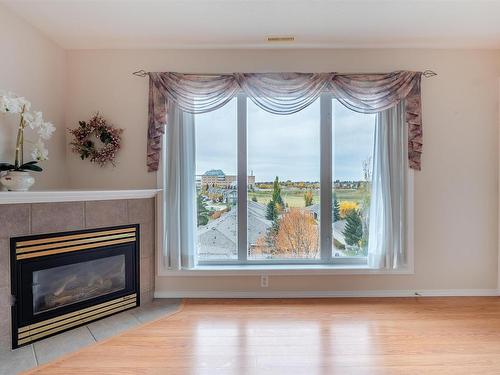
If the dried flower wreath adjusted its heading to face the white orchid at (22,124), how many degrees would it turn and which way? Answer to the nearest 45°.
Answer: approximately 45° to its right

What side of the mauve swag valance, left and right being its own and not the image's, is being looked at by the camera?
front

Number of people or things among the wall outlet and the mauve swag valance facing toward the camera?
2

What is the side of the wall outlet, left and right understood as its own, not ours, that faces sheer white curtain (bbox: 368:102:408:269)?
left

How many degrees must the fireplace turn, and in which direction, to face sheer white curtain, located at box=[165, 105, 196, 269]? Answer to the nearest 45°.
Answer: approximately 45° to its left

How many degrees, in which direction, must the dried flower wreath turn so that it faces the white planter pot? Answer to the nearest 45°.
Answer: approximately 45° to its right

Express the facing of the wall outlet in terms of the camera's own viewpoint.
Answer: facing the viewer

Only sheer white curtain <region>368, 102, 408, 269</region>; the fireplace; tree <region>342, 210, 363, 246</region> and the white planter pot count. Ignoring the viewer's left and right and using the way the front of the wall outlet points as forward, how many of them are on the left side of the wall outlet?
2

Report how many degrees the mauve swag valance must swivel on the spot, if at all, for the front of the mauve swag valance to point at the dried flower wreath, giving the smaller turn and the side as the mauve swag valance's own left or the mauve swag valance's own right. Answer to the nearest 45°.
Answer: approximately 90° to the mauve swag valance's own right

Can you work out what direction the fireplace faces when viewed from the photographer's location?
facing the viewer and to the right of the viewer

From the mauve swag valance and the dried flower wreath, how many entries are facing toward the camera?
2
